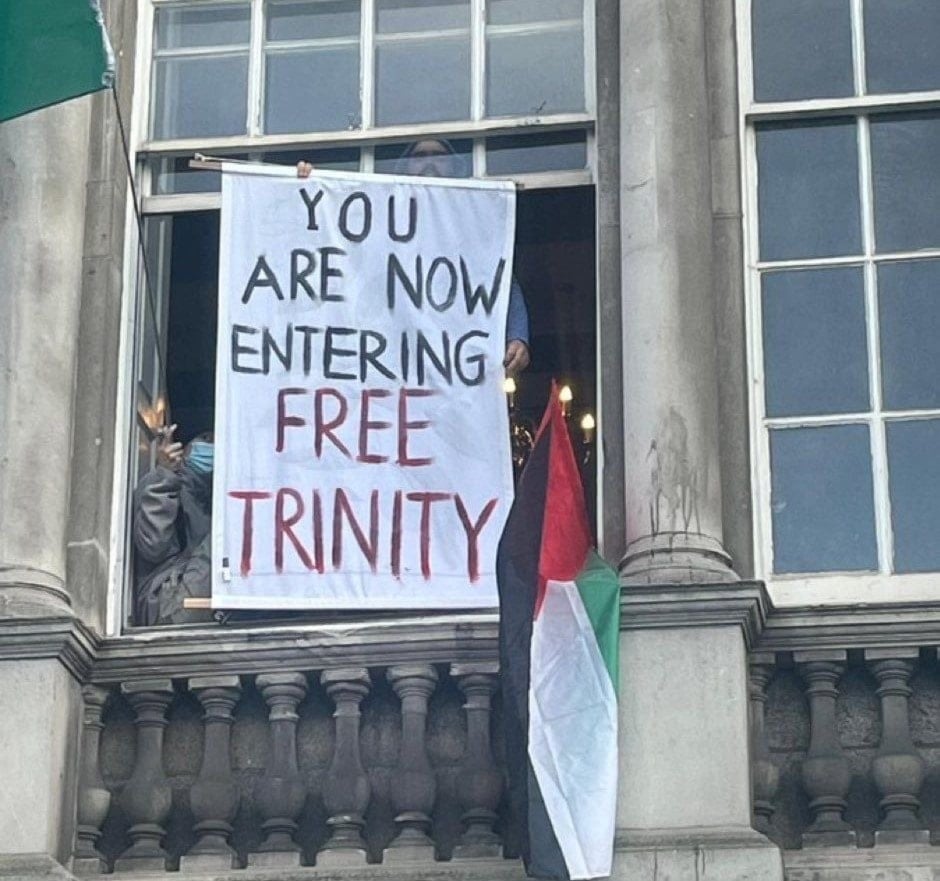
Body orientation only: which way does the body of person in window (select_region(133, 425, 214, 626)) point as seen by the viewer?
toward the camera

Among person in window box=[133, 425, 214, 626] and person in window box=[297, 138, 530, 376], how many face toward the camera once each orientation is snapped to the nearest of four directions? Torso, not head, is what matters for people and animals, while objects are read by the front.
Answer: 2

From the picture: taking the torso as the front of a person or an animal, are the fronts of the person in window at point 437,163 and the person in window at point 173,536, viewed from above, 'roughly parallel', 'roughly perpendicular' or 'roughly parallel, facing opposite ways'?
roughly parallel

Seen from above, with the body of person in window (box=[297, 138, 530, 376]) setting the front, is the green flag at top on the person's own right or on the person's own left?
on the person's own right

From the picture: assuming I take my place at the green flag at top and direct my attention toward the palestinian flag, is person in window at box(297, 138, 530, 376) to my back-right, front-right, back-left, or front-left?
front-left

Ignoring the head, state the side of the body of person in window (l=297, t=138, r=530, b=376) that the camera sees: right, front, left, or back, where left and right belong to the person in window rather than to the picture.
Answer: front
